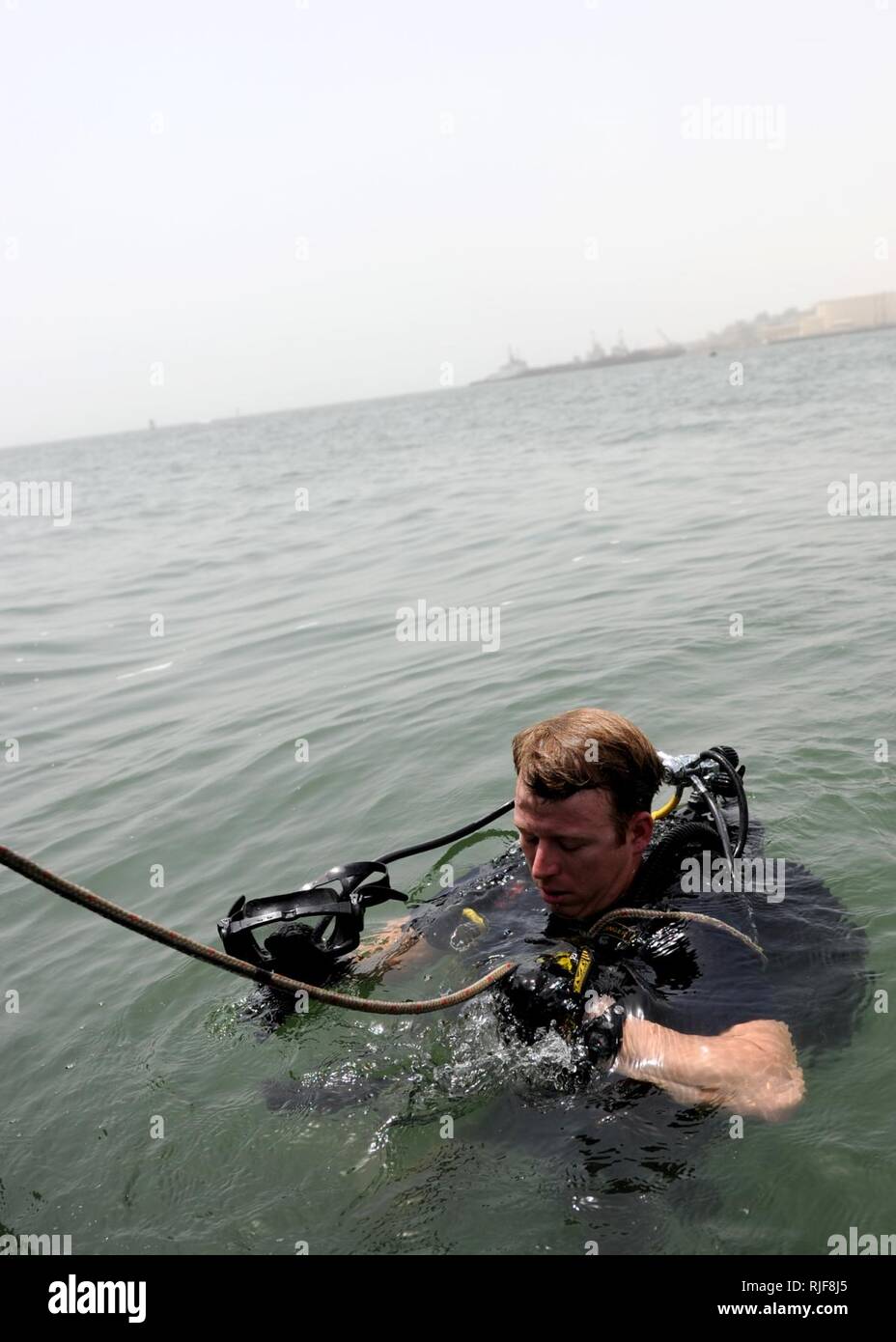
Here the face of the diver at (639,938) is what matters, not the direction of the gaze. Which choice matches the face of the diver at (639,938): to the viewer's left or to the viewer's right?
to the viewer's left

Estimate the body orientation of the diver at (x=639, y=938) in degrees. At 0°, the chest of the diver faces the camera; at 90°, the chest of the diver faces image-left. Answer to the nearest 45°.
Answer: approximately 45°
